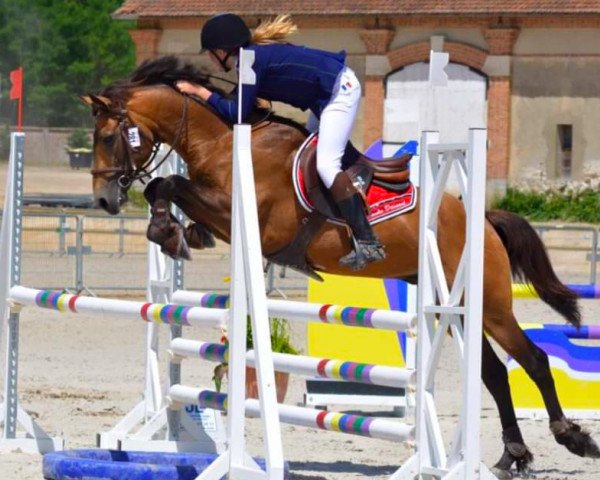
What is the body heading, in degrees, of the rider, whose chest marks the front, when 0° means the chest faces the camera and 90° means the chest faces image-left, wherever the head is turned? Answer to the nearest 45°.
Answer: approximately 90°

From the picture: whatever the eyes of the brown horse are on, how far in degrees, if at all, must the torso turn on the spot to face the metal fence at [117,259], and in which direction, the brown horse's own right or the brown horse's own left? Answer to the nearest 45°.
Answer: approximately 90° to the brown horse's own right

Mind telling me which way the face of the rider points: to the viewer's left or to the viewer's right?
to the viewer's left

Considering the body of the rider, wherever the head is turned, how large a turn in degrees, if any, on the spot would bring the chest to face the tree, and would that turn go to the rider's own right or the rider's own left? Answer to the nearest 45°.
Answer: approximately 90° to the rider's own right

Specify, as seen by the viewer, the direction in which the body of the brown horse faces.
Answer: to the viewer's left

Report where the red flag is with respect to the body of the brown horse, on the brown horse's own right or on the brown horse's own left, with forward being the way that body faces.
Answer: on the brown horse's own right

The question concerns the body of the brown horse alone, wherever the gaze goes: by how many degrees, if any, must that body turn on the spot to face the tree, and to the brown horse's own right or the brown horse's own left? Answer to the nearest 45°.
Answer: approximately 90° to the brown horse's own right
